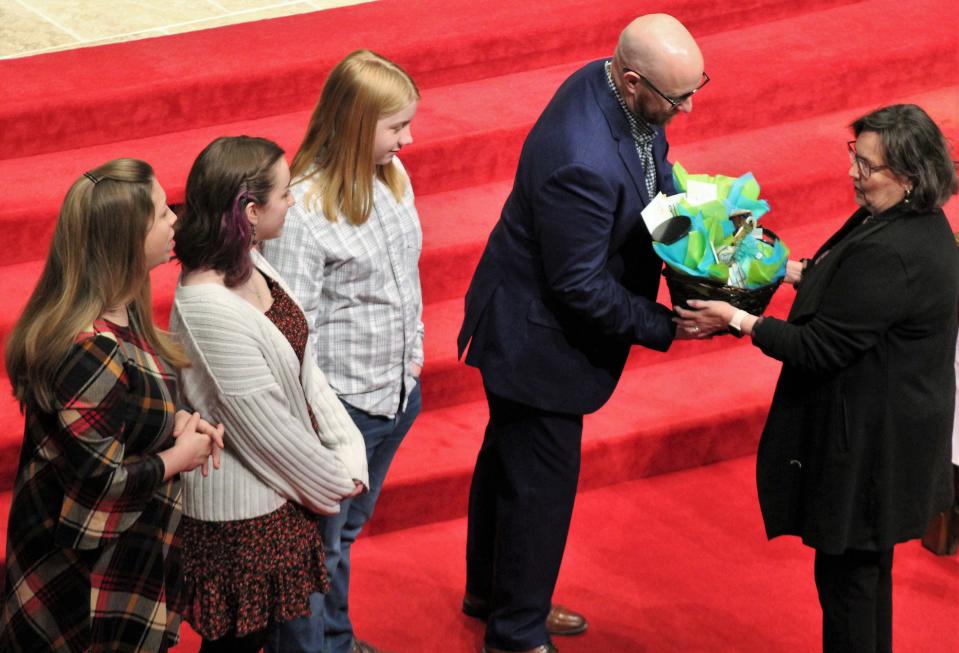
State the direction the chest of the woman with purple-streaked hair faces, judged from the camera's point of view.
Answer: to the viewer's right

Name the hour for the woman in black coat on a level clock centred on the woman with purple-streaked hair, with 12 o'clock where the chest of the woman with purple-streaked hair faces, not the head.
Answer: The woman in black coat is roughly at 12 o'clock from the woman with purple-streaked hair.

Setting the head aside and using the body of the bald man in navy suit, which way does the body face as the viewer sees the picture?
to the viewer's right

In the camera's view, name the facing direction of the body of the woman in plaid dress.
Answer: to the viewer's right

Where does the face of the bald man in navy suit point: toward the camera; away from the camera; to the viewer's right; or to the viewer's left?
to the viewer's right

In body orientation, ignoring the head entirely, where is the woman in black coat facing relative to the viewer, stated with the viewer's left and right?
facing to the left of the viewer

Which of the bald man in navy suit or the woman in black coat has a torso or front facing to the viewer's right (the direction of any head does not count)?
the bald man in navy suit

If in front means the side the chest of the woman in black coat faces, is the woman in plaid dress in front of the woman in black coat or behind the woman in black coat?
in front

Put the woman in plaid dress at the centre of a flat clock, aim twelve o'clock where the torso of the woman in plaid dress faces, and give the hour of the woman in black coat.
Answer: The woman in black coat is roughly at 12 o'clock from the woman in plaid dress.

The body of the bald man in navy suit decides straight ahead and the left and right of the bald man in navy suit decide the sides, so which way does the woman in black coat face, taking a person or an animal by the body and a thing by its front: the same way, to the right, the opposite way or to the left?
the opposite way

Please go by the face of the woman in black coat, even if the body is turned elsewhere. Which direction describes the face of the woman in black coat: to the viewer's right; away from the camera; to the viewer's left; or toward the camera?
to the viewer's left

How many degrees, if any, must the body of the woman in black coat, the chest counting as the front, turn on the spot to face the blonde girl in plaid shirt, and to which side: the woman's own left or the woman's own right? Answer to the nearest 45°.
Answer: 0° — they already face them

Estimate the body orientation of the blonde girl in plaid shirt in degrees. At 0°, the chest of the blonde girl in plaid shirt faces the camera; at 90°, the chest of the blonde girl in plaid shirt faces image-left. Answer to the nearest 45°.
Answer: approximately 315°
